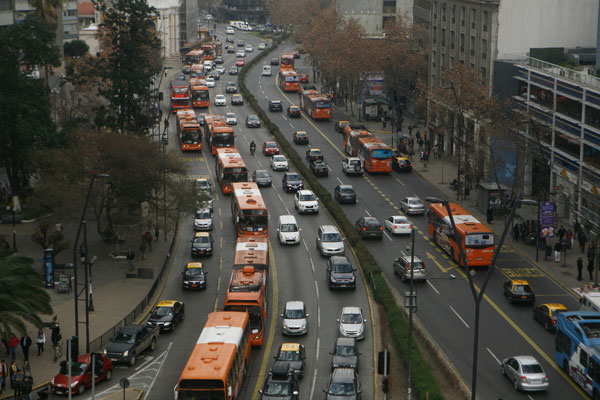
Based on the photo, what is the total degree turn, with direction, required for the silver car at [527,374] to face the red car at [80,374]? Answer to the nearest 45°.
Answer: approximately 45° to its left

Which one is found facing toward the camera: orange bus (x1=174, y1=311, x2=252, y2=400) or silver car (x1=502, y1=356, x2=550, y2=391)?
the orange bus

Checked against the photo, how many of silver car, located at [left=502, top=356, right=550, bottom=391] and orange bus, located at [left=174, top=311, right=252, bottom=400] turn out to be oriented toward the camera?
1

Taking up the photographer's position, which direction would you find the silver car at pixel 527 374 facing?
facing away from the viewer and to the left of the viewer

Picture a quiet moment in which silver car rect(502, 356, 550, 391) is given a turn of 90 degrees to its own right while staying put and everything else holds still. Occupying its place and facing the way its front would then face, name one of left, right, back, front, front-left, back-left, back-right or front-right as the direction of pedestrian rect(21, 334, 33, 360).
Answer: back-left

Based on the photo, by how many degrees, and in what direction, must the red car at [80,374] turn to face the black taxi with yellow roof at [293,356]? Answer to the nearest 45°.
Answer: approximately 135° to its left

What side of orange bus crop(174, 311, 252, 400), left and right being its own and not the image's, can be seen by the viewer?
front

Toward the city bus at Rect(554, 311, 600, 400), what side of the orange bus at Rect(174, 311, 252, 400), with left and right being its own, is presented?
left

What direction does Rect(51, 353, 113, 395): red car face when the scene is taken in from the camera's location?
facing the viewer and to the left of the viewer

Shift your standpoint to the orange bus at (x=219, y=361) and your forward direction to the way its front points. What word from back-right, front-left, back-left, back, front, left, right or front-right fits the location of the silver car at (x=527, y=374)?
left

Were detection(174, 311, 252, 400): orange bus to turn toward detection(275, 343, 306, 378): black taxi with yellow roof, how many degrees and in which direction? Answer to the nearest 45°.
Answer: approximately 135° to its left

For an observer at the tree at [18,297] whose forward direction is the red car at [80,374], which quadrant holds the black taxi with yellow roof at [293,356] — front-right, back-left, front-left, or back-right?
front-left

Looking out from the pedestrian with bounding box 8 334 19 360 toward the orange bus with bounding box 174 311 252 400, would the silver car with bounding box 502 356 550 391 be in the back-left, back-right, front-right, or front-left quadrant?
front-left

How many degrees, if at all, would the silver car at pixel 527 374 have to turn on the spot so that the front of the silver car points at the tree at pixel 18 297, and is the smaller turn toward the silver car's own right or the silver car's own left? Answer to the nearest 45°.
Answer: approximately 45° to the silver car's own left
